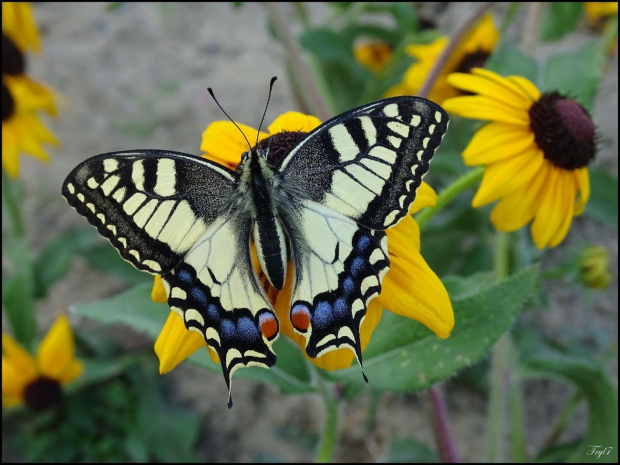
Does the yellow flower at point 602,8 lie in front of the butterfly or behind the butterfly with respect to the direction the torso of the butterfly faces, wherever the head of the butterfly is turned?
in front

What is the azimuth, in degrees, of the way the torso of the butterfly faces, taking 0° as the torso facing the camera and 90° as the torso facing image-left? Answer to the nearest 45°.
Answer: approximately 180°

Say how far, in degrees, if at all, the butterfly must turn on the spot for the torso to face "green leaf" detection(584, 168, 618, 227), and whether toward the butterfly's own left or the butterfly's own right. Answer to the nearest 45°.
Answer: approximately 45° to the butterfly's own right

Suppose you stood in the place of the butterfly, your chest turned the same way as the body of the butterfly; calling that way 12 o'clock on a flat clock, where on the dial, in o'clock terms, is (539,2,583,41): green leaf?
The green leaf is roughly at 1 o'clock from the butterfly.

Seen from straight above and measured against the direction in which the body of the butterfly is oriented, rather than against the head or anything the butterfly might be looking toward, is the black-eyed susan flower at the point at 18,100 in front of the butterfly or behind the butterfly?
in front
